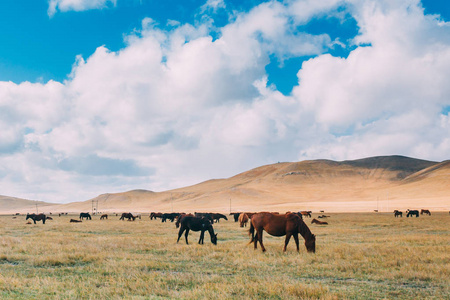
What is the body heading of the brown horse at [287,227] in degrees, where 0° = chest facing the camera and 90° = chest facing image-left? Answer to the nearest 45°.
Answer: approximately 270°
